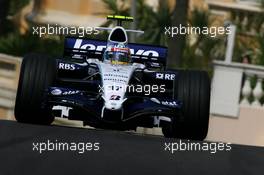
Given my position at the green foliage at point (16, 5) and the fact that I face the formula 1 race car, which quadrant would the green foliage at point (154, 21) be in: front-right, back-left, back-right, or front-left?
front-left

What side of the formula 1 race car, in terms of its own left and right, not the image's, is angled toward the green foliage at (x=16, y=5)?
back

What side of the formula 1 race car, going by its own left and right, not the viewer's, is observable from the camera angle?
front

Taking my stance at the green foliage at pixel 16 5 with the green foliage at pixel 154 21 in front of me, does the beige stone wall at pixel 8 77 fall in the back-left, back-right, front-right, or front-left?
front-right

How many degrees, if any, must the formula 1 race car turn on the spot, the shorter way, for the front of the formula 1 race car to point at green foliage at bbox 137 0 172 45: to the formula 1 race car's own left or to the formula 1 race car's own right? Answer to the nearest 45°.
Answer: approximately 180°

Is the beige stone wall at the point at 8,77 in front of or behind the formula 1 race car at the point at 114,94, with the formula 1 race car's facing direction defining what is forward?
behind
